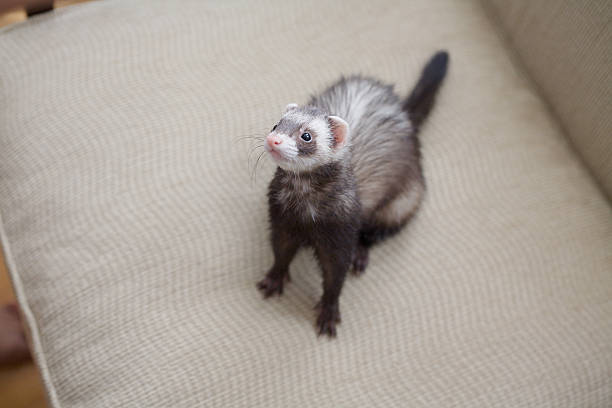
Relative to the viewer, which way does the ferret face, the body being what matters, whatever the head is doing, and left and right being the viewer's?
facing the viewer and to the left of the viewer
